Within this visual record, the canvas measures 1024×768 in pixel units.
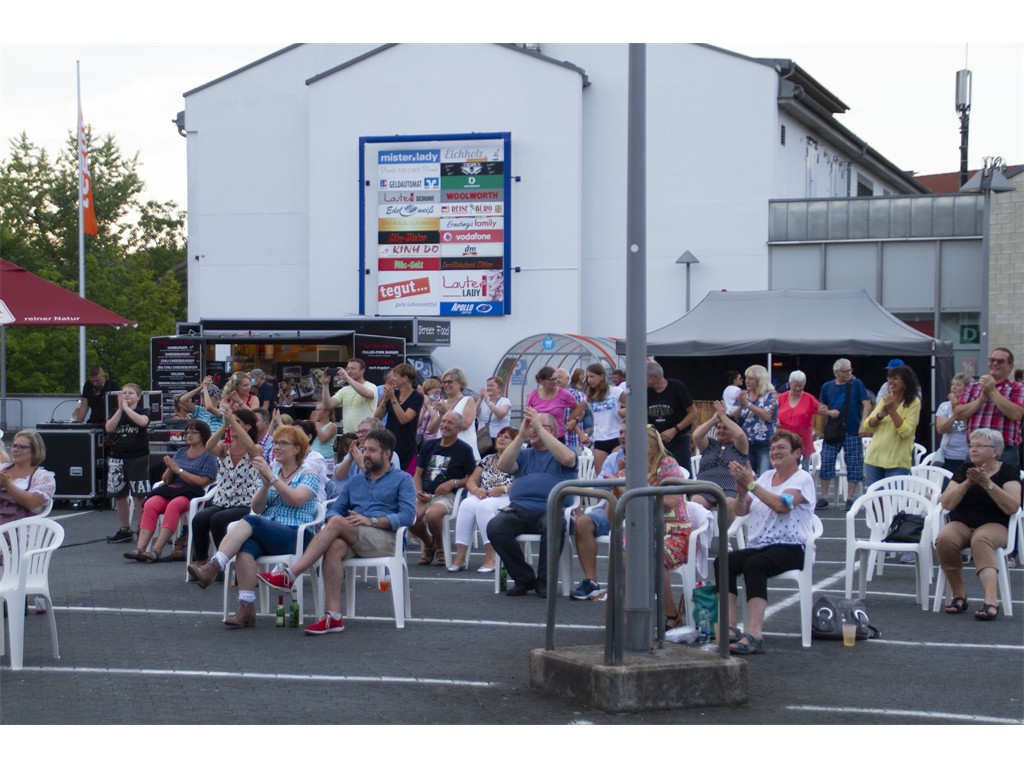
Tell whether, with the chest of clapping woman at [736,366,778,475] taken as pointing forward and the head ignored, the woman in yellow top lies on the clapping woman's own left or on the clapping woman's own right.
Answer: on the clapping woman's own left

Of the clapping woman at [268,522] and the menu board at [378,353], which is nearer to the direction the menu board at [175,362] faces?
the clapping woman

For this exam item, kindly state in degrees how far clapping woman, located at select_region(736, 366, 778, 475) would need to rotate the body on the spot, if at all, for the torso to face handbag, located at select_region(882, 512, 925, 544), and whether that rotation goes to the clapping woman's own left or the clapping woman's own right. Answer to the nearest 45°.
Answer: approximately 45° to the clapping woman's own left

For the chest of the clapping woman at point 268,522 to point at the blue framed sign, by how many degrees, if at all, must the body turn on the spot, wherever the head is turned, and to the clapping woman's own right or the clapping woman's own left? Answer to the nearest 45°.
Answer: approximately 135° to the clapping woman's own right

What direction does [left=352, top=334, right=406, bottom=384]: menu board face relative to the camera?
toward the camera

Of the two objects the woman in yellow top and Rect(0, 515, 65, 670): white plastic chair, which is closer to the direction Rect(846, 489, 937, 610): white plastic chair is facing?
the white plastic chair

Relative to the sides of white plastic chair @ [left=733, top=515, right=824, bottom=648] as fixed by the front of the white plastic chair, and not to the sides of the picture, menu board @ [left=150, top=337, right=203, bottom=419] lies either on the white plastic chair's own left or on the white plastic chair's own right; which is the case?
on the white plastic chair's own right

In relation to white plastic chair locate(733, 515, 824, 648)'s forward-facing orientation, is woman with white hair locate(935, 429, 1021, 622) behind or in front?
behind

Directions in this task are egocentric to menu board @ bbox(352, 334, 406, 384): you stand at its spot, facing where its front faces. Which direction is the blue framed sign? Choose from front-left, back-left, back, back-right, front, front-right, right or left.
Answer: back

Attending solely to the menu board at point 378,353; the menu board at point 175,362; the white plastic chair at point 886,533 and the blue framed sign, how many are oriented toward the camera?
4

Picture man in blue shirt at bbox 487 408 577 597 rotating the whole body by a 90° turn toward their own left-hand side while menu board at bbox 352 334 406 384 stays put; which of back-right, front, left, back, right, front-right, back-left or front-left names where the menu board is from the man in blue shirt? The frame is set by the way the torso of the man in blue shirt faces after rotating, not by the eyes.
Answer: back-left

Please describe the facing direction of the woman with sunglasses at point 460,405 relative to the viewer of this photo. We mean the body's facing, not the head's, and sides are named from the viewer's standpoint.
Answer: facing the viewer and to the left of the viewer

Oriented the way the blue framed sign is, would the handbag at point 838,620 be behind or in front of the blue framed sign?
in front

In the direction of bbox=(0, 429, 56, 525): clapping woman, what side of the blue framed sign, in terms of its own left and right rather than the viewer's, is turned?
front

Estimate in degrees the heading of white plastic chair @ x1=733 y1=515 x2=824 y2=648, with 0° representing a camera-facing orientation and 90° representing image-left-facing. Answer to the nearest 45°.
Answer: approximately 45°

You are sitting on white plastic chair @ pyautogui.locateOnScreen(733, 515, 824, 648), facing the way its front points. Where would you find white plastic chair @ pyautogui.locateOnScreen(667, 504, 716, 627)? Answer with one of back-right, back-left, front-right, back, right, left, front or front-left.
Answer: right

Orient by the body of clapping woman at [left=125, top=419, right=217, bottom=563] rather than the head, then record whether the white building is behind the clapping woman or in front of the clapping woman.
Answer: behind
